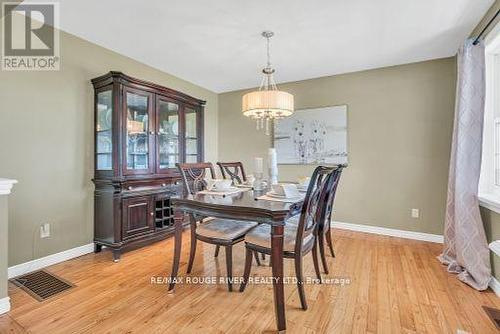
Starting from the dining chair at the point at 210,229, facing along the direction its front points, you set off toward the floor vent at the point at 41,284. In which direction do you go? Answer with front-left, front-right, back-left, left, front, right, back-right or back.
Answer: back-right

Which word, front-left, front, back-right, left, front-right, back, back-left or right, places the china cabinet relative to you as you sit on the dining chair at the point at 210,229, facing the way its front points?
back

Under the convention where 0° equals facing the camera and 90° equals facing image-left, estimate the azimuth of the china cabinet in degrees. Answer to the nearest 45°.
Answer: approximately 315°

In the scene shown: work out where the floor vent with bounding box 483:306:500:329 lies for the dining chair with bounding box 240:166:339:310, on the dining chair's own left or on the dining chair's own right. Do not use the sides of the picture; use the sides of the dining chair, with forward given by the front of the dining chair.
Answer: on the dining chair's own right

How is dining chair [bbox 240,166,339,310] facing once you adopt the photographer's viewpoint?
facing away from the viewer and to the left of the viewer

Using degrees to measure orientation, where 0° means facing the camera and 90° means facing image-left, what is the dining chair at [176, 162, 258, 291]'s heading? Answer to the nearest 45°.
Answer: approximately 315°

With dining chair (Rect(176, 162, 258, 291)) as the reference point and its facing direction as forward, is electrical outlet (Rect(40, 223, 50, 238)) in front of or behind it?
behind

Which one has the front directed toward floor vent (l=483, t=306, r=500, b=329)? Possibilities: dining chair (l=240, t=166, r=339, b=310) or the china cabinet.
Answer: the china cabinet
